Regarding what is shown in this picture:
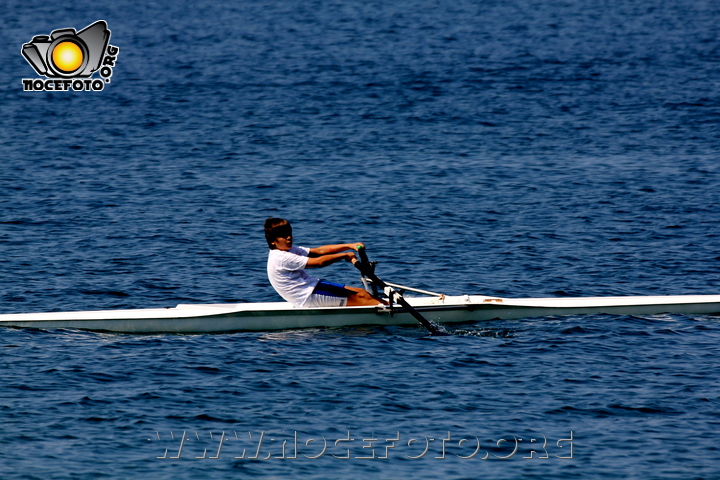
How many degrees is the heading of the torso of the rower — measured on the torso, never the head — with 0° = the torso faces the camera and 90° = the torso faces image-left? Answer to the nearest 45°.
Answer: approximately 270°
